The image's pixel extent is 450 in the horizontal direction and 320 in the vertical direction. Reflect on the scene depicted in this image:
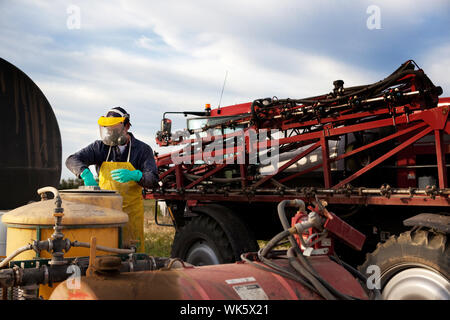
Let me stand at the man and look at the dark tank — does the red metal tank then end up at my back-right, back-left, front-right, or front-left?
back-left

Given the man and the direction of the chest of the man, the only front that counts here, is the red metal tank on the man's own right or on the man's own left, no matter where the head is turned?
on the man's own left

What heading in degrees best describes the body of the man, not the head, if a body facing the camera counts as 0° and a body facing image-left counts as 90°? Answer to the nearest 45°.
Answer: approximately 45°

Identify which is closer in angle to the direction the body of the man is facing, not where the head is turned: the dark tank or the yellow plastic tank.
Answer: the yellow plastic tank

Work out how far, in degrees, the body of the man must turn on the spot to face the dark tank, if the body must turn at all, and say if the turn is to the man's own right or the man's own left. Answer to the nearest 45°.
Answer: approximately 90° to the man's own right
